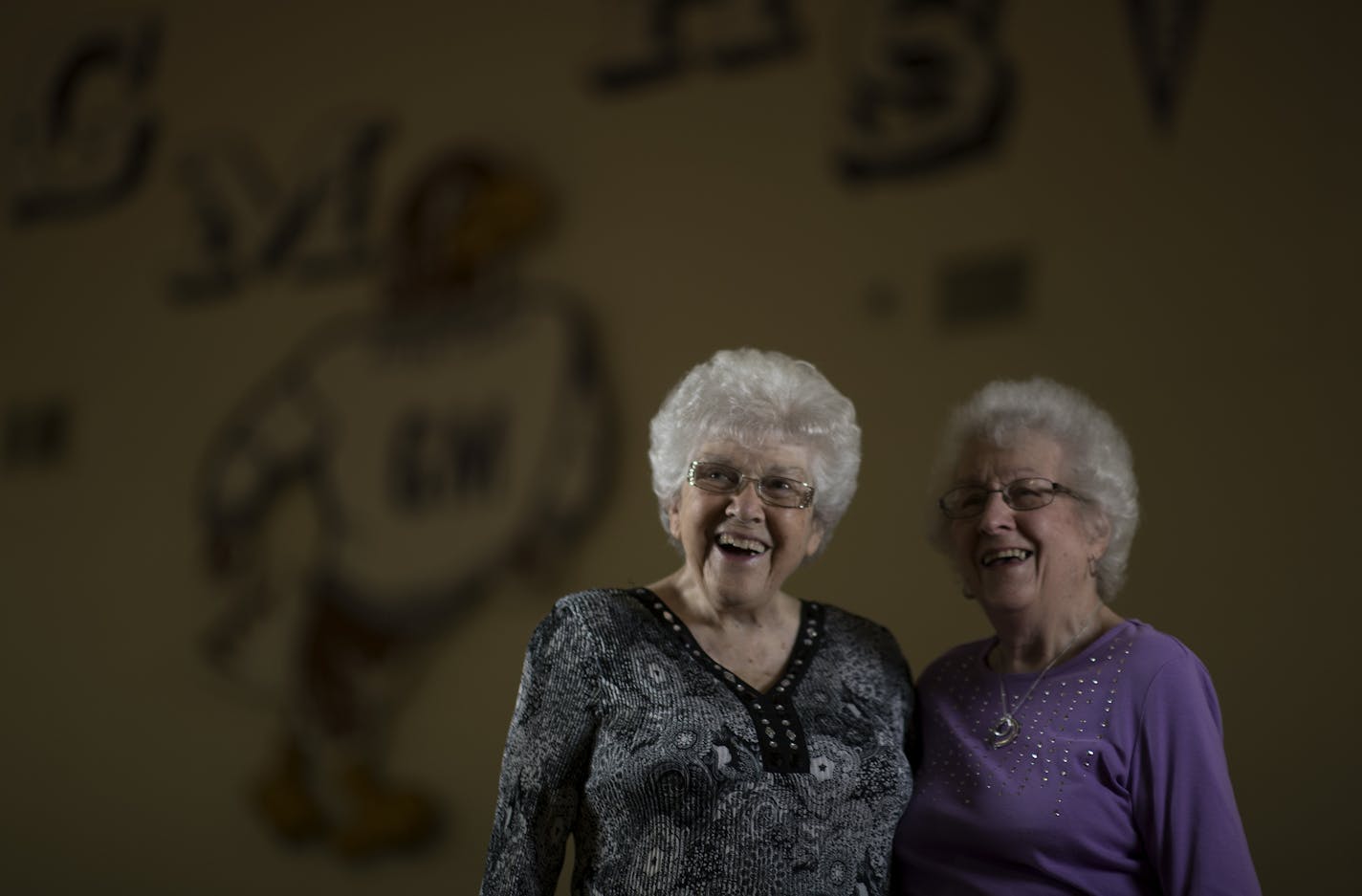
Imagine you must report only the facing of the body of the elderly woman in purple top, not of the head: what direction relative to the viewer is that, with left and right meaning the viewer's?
facing the viewer and to the left of the viewer

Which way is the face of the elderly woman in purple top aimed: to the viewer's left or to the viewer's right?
to the viewer's left

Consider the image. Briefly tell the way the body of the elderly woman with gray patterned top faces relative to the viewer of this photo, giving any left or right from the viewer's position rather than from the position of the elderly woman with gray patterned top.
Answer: facing the viewer and to the right of the viewer

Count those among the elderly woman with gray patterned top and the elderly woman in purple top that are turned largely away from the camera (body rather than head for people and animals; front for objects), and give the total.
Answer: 0
